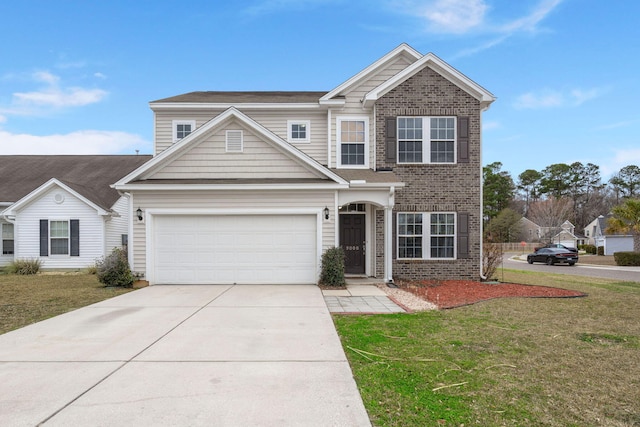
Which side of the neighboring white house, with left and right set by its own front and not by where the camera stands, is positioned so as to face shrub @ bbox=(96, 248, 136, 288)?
front

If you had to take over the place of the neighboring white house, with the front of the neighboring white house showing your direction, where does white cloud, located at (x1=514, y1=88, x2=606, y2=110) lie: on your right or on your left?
on your left

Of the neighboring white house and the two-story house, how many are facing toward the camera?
2

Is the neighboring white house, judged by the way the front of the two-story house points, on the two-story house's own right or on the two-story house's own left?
on the two-story house's own right

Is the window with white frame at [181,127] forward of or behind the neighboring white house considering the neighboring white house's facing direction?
forward

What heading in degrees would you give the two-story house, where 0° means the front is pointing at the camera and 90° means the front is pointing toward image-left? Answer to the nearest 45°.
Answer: approximately 0°
